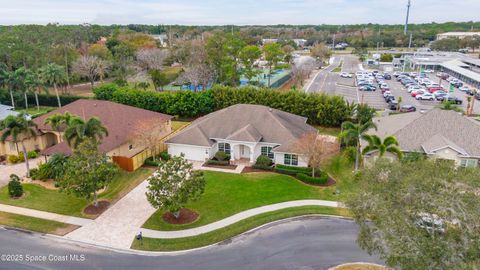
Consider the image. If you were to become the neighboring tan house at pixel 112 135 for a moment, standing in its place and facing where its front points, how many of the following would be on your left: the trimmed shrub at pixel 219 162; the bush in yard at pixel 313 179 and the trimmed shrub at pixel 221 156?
3

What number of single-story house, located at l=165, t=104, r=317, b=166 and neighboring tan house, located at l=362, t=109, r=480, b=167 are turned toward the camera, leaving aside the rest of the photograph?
2

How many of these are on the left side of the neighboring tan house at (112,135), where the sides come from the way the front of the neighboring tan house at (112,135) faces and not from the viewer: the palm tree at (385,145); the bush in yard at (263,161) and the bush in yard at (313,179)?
3

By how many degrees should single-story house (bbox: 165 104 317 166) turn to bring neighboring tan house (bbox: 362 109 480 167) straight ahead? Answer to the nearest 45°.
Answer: approximately 90° to its left

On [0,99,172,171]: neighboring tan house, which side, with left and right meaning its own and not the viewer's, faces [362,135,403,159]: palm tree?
left

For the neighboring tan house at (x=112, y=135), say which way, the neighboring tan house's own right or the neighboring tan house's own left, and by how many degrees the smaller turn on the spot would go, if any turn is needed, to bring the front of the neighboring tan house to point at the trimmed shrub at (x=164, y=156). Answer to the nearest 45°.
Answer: approximately 90° to the neighboring tan house's own left

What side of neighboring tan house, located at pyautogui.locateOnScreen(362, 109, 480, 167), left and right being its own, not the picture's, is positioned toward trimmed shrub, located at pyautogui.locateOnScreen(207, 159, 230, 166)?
right

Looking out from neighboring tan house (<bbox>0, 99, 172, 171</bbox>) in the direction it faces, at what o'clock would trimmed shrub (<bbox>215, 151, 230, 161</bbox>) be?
The trimmed shrub is roughly at 9 o'clock from the neighboring tan house.

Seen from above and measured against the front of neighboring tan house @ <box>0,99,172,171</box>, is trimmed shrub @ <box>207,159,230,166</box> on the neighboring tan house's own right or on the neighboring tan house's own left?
on the neighboring tan house's own left

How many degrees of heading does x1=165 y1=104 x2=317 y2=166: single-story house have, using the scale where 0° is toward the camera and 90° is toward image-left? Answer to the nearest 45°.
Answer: approximately 0°

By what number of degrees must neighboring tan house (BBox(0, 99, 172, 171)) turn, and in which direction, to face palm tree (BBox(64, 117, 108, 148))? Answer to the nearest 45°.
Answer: approximately 45° to its left

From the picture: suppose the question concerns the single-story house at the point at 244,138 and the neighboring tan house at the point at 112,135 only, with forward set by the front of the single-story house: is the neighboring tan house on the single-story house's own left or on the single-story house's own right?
on the single-story house's own right
